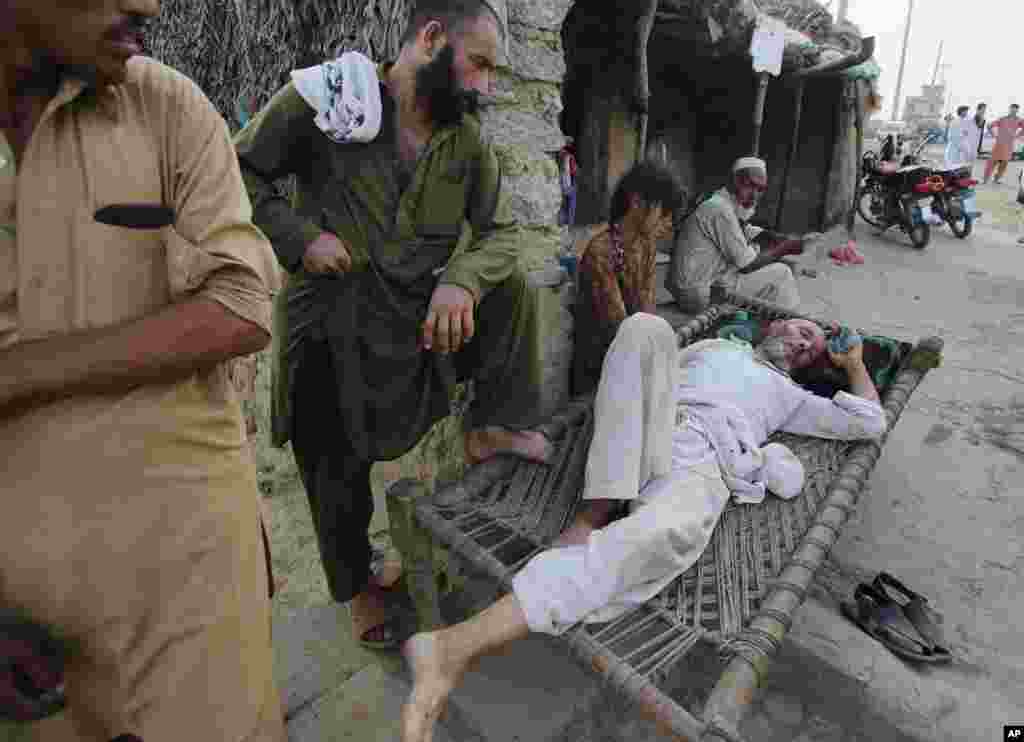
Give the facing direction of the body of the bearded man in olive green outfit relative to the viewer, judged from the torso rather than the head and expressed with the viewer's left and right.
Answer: facing the viewer and to the right of the viewer

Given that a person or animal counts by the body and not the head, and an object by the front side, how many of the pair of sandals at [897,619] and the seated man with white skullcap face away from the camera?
0

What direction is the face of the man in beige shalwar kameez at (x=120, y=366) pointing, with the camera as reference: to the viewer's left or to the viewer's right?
to the viewer's right

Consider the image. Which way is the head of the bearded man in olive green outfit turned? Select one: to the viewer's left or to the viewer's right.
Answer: to the viewer's right

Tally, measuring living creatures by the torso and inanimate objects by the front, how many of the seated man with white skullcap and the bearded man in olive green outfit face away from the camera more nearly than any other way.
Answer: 0

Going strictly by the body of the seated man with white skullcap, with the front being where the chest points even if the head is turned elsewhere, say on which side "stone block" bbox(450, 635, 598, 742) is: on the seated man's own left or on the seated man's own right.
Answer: on the seated man's own right

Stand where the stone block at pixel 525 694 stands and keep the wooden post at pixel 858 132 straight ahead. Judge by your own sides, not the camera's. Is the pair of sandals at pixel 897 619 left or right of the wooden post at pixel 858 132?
right
